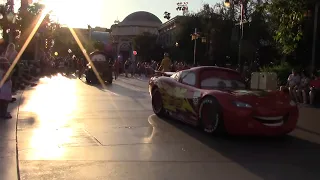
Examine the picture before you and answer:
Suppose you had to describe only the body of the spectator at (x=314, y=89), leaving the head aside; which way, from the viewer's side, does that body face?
to the viewer's left

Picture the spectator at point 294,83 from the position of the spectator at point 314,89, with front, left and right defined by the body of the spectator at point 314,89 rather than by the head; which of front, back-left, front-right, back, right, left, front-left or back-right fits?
front-right

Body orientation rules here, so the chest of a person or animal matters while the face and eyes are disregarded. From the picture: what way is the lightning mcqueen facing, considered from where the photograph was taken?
facing the viewer and to the right of the viewer

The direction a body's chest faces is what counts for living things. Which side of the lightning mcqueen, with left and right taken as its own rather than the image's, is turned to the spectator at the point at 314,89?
left

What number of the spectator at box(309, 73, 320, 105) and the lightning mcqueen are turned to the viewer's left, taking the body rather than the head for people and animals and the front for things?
1

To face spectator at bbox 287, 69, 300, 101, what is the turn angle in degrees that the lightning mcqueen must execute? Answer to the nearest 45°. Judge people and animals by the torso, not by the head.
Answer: approximately 135° to its left
